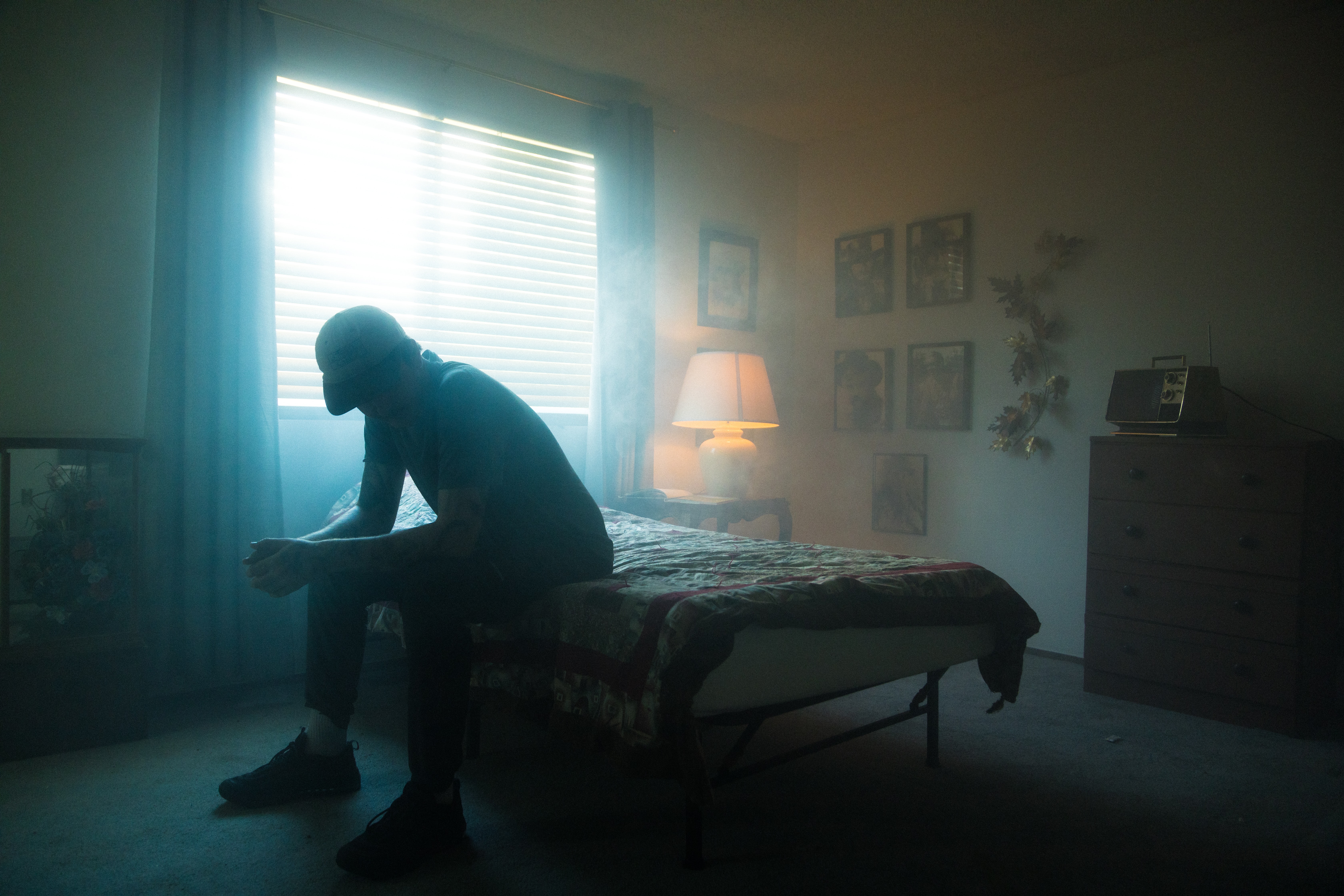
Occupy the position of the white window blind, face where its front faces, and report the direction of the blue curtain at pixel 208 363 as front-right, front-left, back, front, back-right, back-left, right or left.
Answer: right

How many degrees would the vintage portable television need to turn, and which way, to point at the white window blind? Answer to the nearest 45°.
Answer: approximately 45° to its right

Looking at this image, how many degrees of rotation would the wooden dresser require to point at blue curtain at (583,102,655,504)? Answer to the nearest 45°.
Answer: approximately 45° to its right

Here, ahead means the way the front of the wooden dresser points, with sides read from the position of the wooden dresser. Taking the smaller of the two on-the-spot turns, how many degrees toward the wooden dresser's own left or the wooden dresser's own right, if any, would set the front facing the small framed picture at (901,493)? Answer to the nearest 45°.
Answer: approximately 90° to the wooden dresser's own right

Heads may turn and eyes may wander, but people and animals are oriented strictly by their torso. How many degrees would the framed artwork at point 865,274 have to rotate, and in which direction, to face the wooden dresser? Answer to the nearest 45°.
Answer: approximately 90° to its left

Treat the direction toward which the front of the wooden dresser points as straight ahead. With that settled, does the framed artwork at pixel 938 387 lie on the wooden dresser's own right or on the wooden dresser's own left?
on the wooden dresser's own right

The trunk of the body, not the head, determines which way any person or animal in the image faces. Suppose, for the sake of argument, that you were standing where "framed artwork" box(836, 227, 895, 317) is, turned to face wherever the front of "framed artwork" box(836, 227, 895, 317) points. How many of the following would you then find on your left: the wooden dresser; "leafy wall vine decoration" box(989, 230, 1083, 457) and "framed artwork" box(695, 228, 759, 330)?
2

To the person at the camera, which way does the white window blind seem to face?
facing the viewer and to the right of the viewer

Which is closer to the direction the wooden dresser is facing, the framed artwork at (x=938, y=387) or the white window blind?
the white window blind

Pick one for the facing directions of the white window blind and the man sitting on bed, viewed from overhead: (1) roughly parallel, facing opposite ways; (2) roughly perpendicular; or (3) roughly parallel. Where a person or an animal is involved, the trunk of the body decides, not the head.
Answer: roughly perpendicular

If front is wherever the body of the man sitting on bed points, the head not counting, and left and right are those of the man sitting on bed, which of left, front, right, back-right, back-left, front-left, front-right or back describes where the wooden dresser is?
back-left

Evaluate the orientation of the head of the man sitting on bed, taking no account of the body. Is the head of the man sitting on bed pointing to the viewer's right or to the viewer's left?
to the viewer's left

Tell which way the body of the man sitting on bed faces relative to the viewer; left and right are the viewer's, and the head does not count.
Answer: facing the viewer and to the left of the viewer

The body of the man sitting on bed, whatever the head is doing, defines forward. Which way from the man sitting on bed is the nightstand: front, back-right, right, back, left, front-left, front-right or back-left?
back

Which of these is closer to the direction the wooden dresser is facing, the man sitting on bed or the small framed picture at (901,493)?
the man sitting on bed

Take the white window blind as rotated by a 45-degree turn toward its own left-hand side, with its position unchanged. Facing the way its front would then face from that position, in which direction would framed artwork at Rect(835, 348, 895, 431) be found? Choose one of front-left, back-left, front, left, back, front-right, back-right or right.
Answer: front
